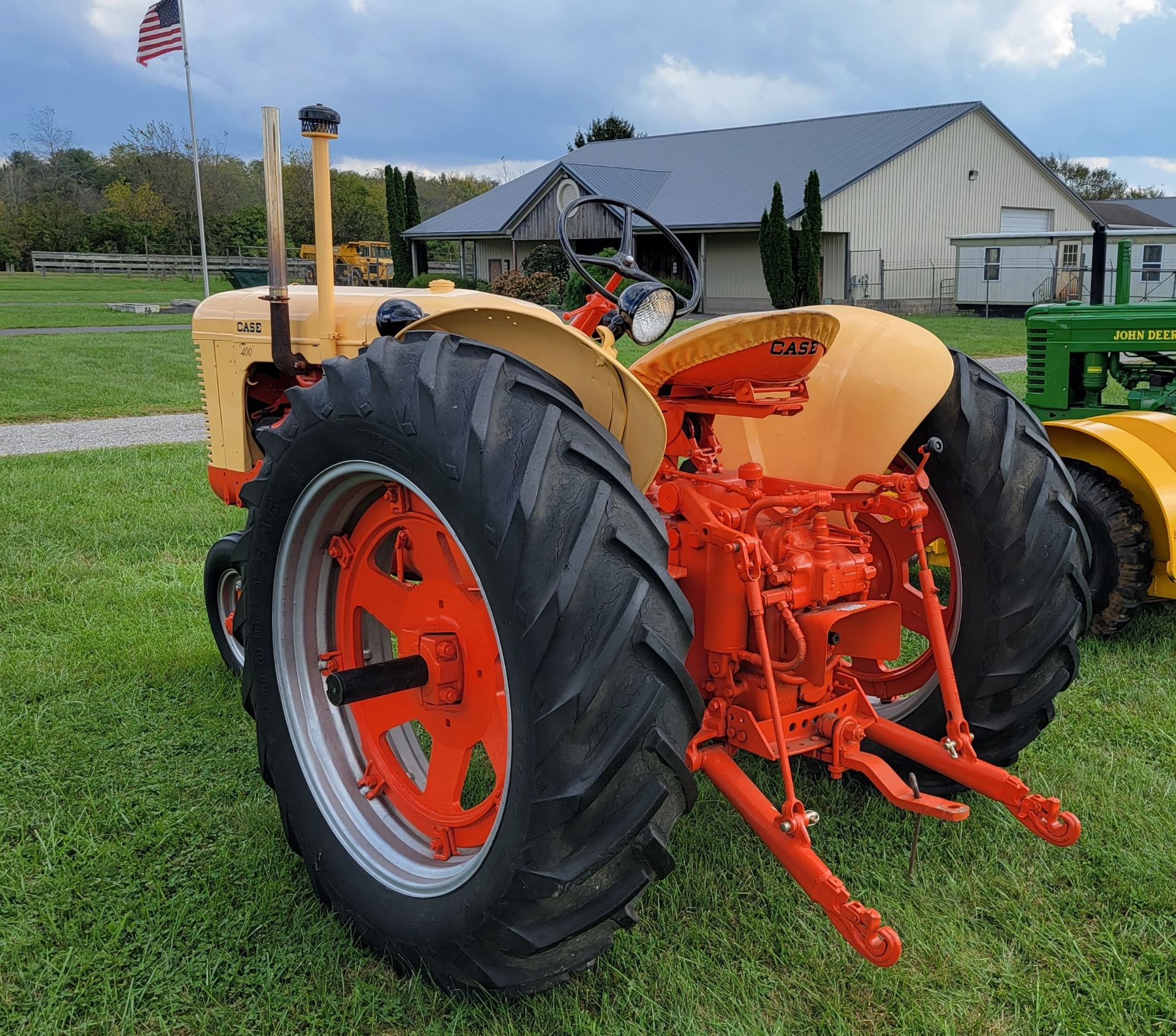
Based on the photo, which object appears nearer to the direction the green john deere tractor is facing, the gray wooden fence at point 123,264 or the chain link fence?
the gray wooden fence

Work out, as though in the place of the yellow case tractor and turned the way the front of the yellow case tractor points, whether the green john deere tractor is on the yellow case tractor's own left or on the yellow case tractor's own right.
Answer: on the yellow case tractor's own right

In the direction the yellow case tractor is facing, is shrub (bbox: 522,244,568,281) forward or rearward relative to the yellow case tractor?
forward

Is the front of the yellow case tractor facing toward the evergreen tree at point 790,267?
no

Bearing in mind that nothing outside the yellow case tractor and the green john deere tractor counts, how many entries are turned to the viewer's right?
0

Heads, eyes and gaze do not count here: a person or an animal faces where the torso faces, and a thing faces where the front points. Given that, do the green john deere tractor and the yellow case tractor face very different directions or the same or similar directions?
same or similar directions

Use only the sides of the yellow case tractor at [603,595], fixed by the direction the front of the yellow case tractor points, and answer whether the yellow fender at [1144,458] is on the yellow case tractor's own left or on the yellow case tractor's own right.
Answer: on the yellow case tractor's own right

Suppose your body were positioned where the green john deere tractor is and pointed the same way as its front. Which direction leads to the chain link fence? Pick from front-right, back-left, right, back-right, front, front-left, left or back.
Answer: right

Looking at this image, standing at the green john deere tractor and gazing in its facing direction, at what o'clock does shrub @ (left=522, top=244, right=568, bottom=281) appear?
The shrub is roughly at 2 o'clock from the green john deere tractor.

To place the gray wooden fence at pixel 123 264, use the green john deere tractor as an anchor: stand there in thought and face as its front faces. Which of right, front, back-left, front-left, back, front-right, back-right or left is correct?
front-right

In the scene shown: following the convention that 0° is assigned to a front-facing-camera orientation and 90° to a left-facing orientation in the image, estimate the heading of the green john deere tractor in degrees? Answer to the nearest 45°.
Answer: approximately 90°

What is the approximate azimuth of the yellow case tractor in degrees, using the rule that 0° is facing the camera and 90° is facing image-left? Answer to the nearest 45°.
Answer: approximately 135°

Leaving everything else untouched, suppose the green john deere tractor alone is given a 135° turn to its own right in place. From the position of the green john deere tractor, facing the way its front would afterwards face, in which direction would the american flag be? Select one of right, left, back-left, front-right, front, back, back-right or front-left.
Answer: left

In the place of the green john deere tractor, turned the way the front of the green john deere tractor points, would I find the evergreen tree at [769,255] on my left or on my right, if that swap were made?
on my right

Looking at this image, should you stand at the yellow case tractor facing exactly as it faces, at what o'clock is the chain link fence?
The chain link fence is roughly at 2 o'clock from the yellow case tractor.

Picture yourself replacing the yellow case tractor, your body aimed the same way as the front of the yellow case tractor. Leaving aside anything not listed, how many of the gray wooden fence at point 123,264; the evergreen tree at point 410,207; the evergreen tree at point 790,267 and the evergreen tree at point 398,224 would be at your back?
0

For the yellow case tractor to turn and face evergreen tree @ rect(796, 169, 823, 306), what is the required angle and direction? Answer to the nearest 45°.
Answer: approximately 45° to its right
